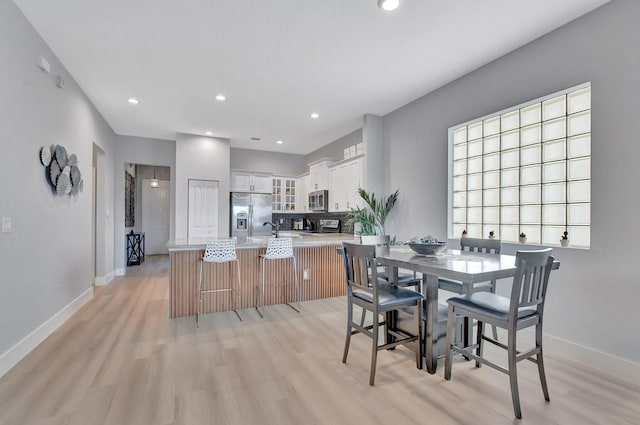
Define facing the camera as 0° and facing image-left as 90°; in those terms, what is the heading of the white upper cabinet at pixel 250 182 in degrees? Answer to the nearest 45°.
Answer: approximately 0°

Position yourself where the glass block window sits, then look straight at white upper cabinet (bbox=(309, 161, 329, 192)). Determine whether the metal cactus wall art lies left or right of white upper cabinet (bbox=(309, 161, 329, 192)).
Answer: left

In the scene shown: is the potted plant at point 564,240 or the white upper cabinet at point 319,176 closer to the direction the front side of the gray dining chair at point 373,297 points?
the potted plant

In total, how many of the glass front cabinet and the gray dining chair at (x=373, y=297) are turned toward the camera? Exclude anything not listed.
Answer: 1

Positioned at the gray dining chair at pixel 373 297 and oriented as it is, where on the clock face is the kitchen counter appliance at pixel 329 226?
The kitchen counter appliance is roughly at 10 o'clock from the gray dining chair.

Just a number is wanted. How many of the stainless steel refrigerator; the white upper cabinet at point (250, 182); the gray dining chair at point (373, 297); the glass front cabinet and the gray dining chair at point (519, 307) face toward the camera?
3

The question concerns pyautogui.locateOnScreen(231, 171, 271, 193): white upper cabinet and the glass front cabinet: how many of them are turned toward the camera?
2

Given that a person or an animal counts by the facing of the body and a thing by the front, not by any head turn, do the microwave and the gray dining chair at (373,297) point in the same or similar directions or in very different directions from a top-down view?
very different directions

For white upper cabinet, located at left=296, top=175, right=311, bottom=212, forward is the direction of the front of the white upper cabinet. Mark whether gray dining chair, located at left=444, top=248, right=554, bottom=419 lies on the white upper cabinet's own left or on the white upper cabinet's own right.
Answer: on the white upper cabinet's own left

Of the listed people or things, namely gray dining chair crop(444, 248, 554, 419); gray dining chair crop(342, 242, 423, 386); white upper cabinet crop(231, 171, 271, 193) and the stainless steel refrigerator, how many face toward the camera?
2
